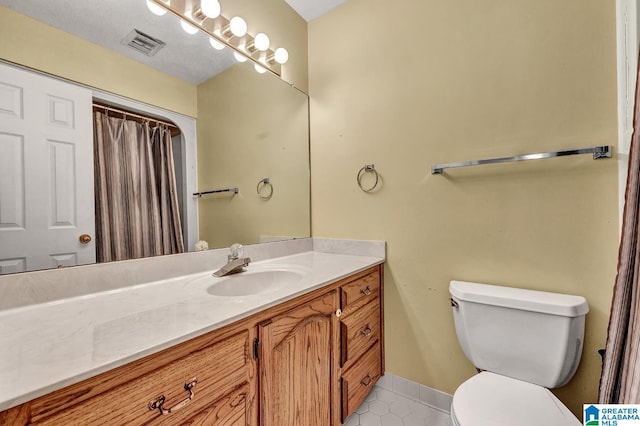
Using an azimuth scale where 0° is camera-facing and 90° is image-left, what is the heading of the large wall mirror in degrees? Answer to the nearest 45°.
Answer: approximately 315°

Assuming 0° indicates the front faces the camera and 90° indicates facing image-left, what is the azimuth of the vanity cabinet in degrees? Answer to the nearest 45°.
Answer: approximately 315°

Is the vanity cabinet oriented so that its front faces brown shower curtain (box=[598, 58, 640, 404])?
yes

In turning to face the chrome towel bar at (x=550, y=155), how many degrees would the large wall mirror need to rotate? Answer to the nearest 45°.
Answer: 0° — it already faces it

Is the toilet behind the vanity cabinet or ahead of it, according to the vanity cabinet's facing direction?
ahead

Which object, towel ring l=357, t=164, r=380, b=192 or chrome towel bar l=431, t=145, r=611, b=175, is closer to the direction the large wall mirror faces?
the chrome towel bar

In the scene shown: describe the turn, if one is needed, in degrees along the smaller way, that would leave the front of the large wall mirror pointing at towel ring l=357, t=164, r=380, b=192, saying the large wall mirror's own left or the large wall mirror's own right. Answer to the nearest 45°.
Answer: approximately 45° to the large wall mirror's own left

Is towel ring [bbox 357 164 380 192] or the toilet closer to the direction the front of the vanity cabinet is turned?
the toilet

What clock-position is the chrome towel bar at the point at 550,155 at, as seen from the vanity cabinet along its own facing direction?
The chrome towel bar is roughly at 11 o'clock from the vanity cabinet.

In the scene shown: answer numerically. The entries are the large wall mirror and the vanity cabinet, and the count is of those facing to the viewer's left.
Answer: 0
